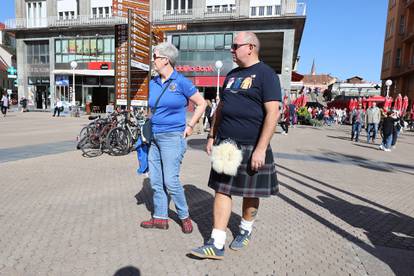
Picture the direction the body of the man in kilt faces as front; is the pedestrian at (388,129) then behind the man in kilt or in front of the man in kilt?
behind

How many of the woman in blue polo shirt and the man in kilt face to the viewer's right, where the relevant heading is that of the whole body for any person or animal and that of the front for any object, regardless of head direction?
0

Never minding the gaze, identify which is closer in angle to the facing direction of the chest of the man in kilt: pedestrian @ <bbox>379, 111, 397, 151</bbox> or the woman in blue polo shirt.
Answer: the woman in blue polo shirt

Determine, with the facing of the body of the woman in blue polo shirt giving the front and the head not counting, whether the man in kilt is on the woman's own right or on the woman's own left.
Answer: on the woman's own left

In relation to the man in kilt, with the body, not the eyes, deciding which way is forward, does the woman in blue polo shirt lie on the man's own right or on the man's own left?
on the man's own right

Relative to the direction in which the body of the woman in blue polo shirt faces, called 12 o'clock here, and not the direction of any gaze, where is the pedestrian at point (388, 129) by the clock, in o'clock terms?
The pedestrian is roughly at 6 o'clock from the woman in blue polo shirt.

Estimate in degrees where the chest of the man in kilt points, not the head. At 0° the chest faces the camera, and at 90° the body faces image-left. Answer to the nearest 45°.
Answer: approximately 45°
